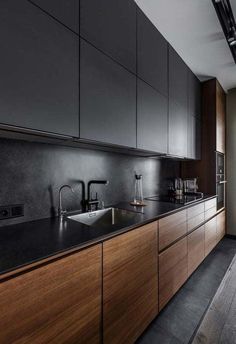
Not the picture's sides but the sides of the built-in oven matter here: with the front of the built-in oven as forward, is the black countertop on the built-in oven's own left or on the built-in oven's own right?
on the built-in oven's own right

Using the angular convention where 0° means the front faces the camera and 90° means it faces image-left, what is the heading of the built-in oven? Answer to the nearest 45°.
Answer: approximately 270°

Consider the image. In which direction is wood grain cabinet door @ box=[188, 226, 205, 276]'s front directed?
to the viewer's right

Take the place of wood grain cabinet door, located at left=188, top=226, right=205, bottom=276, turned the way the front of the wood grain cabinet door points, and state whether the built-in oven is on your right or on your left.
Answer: on your left

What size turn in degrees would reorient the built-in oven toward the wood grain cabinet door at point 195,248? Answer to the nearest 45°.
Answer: approximately 90° to its right

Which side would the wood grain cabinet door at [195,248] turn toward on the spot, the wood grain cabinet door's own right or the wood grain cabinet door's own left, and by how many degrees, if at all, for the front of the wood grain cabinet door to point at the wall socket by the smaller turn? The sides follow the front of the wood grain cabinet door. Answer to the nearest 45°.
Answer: approximately 135° to the wood grain cabinet door's own right

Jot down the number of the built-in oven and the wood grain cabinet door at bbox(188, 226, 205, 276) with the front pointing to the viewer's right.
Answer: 2

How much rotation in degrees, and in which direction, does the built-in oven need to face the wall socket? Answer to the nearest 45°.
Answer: approximately 90° to its right
